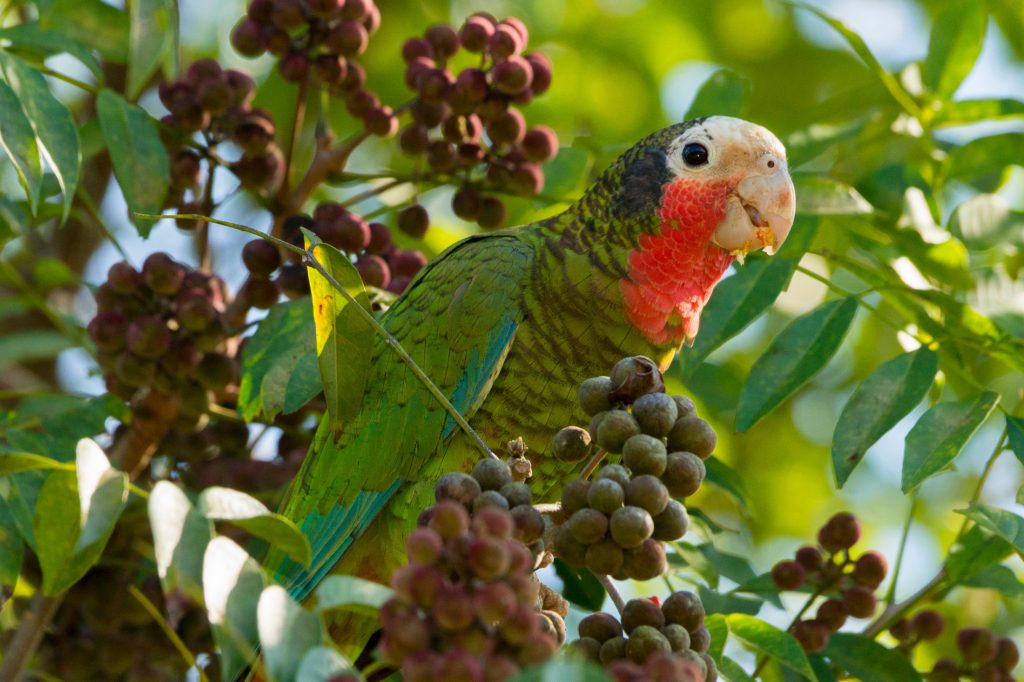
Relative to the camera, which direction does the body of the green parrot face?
to the viewer's right

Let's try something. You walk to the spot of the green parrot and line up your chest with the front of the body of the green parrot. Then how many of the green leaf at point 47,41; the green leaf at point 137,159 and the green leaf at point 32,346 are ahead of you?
0

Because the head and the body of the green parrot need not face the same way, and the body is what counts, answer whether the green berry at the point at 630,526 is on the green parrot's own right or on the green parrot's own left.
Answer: on the green parrot's own right

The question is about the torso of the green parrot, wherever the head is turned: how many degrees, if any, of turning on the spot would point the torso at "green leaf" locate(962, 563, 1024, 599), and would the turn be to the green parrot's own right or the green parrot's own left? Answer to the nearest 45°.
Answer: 0° — it already faces it

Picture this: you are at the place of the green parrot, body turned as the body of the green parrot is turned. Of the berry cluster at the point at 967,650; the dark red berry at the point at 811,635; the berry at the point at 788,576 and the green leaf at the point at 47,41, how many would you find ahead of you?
3

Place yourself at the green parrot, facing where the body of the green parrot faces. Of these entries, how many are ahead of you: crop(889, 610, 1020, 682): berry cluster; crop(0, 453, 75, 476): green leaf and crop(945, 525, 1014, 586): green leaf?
2

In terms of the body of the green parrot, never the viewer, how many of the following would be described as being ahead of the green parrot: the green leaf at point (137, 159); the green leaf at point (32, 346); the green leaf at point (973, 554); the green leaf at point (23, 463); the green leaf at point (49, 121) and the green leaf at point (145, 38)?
1

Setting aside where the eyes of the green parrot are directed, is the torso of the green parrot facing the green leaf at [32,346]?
no

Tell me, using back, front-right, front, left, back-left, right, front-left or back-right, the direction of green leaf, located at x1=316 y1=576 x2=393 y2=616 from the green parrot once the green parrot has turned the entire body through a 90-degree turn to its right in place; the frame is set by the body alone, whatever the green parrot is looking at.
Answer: front

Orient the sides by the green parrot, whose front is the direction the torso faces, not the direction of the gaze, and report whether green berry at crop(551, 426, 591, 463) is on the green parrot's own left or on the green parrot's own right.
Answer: on the green parrot's own right

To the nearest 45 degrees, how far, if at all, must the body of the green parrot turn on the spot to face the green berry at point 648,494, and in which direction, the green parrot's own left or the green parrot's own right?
approximately 90° to the green parrot's own right

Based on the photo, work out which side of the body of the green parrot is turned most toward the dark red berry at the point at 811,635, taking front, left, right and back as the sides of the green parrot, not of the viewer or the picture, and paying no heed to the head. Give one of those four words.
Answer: front

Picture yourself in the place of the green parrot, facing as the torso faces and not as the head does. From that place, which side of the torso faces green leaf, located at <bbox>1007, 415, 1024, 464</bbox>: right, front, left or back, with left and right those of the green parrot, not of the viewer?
front

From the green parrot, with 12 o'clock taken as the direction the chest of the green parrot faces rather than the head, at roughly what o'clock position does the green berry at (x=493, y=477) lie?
The green berry is roughly at 3 o'clock from the green parrot.

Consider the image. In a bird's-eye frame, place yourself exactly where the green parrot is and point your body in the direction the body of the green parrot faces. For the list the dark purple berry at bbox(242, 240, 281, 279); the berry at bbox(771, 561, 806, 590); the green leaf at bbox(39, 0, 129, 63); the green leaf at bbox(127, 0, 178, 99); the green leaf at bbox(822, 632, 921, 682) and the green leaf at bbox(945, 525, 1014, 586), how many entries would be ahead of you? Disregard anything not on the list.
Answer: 3

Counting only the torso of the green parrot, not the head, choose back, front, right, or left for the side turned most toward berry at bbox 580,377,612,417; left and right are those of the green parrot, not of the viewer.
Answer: front
